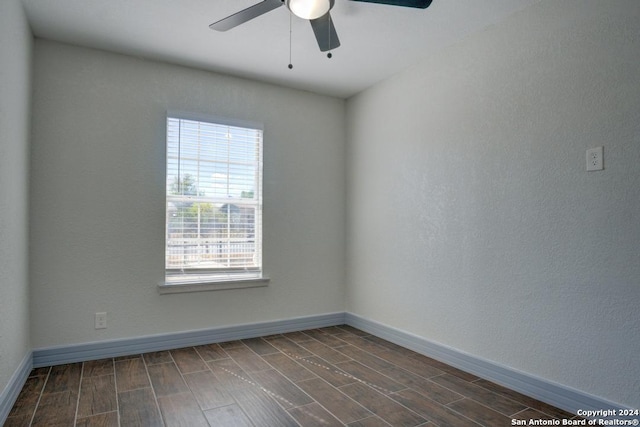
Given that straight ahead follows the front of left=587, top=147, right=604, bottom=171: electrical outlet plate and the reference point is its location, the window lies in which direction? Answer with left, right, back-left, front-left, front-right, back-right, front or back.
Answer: right

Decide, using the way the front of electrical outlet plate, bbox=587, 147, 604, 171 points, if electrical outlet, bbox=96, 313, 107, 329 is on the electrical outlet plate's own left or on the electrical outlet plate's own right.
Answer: on the electrical outlet plate's own right

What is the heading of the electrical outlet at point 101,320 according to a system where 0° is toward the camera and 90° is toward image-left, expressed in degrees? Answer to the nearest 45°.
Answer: approximately 0°

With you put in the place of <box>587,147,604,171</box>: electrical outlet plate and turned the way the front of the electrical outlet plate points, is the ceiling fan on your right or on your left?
on your right
